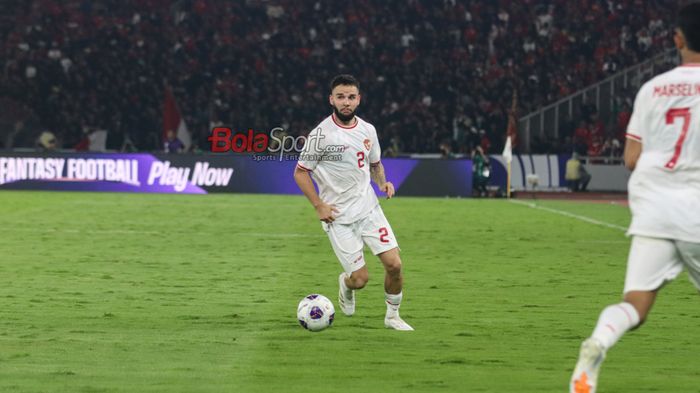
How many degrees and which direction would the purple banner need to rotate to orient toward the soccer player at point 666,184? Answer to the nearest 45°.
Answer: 0° — it already faces them

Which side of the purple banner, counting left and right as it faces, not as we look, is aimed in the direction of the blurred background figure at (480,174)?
left

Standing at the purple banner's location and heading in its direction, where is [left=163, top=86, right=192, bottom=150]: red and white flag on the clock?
The red and white flag is roughly at 6 o'clock from the purple banner.

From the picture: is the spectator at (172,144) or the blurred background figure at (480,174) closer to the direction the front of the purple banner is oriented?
the blurred background figure

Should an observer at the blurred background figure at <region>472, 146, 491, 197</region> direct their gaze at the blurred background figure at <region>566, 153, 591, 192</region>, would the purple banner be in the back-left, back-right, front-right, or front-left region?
back-left

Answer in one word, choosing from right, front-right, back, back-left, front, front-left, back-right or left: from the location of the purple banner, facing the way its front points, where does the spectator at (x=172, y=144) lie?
back

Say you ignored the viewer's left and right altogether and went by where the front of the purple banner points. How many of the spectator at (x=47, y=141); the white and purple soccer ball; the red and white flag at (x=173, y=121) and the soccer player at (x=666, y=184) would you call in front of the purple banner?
2

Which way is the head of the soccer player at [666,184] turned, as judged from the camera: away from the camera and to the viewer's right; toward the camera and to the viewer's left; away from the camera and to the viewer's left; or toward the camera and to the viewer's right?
away from the camera and to the viewer's left

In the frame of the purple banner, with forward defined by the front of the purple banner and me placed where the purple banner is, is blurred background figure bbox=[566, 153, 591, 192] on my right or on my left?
on my left

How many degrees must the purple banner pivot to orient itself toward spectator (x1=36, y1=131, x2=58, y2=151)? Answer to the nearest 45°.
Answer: approximately 135° to its right

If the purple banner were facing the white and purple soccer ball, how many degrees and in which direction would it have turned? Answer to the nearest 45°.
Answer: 0° — it already faces it

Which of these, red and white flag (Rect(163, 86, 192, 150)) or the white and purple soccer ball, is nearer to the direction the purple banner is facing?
the white and purple soccer ball

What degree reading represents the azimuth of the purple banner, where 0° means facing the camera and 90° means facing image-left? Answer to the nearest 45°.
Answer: approximately 0°
